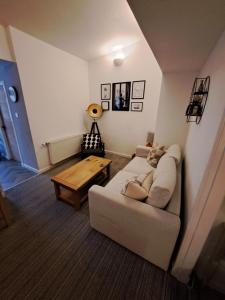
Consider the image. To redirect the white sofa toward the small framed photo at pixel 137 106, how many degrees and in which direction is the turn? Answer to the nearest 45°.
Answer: approximately 45° to its right

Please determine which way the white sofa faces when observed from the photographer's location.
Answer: facing away from the viewer and to the left of the viewer

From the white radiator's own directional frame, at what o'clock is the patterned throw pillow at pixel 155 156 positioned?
The patterned throw pillow is roughly at 12 o'clock from the white radiator.

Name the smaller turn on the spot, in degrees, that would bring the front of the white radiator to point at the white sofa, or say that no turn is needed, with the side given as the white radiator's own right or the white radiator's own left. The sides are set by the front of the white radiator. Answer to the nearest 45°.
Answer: approximately 45° to the white radiator's own right

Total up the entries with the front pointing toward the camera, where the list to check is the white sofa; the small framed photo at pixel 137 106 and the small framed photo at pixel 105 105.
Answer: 2

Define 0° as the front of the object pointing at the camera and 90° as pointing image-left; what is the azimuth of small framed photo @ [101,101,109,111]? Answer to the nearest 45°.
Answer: approximately 0°

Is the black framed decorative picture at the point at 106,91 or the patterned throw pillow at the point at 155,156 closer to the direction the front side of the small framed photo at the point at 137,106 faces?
the patterned throw pillow

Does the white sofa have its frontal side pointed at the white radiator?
yes

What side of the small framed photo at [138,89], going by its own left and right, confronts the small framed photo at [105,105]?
right

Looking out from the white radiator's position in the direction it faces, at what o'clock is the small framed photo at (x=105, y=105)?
The small framed photo is roughly at 10 o'clock from the white radiator.
